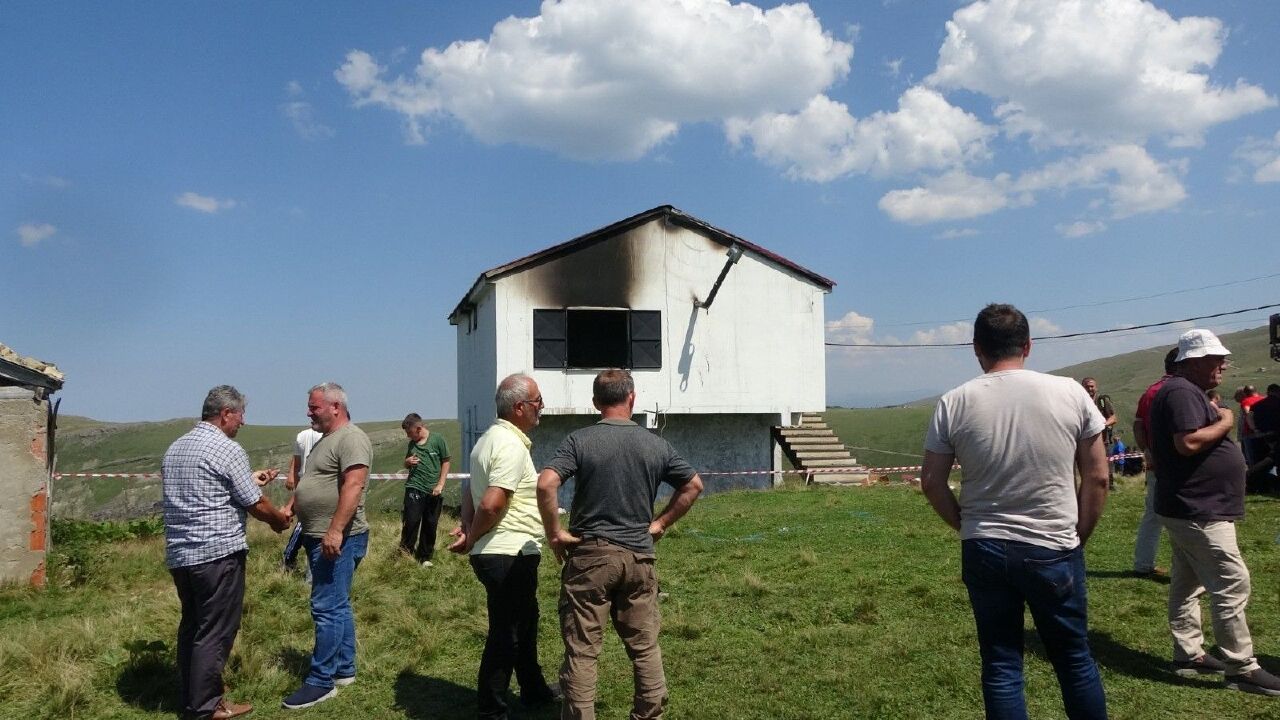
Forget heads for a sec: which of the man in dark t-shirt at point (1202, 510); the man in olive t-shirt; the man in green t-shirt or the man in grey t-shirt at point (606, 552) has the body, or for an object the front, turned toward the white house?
the man in grey t-shirt

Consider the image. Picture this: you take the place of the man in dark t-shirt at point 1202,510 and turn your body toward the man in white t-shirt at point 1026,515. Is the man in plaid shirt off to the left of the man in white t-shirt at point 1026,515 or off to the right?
right

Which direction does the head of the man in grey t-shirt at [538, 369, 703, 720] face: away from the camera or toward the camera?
away from the camera

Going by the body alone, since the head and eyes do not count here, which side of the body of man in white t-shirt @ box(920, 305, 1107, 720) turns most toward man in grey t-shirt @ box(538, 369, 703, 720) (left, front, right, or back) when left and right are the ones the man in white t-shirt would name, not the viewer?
left

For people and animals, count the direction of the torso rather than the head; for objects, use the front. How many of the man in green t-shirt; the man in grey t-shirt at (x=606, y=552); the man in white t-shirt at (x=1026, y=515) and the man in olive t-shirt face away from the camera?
2

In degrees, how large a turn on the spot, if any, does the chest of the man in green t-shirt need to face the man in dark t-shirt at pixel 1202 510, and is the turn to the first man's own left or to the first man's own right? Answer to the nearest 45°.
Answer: approximately 90° to the first man's own left

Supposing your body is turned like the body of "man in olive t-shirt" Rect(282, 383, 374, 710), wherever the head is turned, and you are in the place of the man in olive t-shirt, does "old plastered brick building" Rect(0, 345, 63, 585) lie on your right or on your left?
on your right

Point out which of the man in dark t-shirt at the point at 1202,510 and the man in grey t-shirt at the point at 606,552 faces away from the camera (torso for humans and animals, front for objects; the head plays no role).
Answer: the man in grey t-shirt

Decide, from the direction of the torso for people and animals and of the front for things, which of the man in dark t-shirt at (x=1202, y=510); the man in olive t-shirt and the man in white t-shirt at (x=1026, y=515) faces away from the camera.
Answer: the man in white t-shirt

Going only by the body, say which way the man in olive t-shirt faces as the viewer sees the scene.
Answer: to the viewer's left
